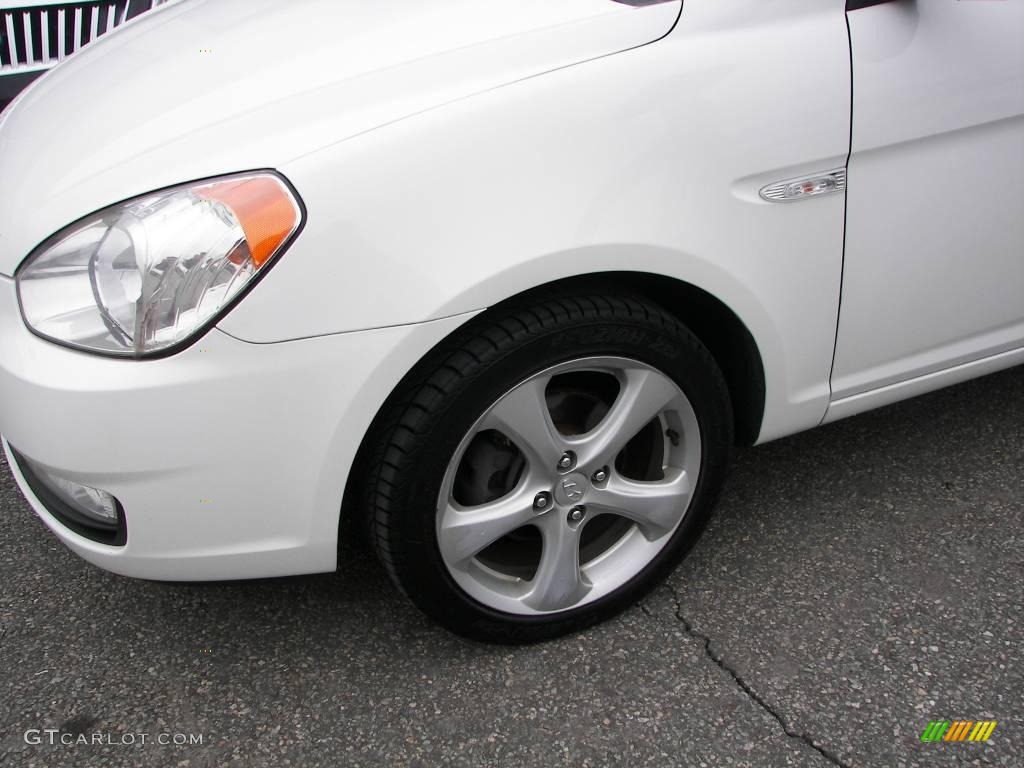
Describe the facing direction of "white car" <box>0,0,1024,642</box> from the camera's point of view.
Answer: facing the viewer and to the left of the viewer

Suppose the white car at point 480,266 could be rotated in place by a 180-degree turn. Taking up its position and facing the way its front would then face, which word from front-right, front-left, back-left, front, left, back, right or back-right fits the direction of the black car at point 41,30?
left
